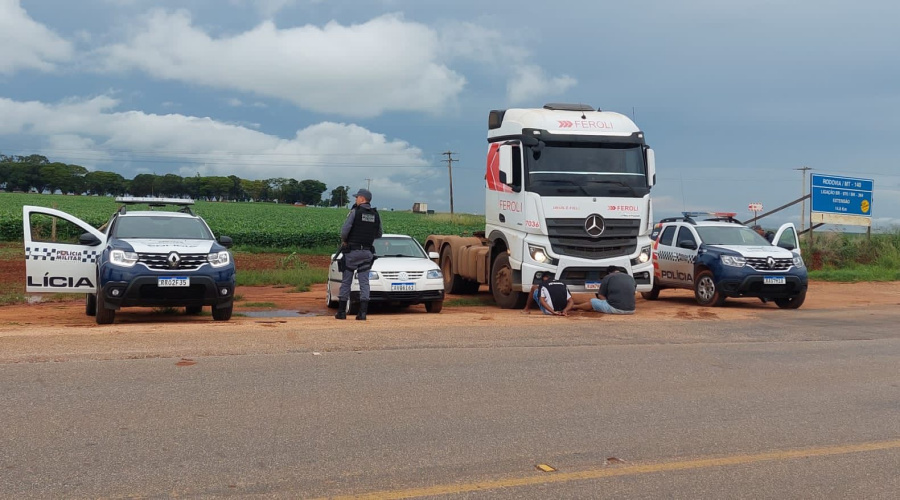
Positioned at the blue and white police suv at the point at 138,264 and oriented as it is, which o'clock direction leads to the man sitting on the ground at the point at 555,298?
The man sitting on the ground is roughly at 9 o'clock from the blue and white police suv.

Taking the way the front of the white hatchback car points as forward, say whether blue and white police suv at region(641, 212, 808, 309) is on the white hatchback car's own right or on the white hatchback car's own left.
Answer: on the white hatchback car's own left

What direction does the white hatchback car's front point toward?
toward the camera

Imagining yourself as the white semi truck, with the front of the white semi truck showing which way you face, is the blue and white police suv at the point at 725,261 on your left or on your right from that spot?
on your left

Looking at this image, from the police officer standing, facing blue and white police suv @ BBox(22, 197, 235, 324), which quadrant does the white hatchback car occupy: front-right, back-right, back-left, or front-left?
back-right

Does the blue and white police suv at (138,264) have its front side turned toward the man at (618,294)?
no

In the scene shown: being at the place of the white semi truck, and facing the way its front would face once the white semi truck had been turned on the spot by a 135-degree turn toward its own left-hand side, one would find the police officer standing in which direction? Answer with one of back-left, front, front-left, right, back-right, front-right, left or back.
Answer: back-left

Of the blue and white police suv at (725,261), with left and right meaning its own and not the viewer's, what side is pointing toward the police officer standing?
right

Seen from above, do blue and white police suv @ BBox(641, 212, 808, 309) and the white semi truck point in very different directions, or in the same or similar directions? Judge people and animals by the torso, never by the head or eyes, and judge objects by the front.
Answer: same or similar directions

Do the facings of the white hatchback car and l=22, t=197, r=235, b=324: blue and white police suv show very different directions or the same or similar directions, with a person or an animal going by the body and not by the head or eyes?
same or similar directions

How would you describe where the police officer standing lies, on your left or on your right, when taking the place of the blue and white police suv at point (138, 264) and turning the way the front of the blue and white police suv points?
on your left

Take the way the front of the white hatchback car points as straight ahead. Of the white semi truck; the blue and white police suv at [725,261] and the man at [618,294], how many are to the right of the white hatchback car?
0

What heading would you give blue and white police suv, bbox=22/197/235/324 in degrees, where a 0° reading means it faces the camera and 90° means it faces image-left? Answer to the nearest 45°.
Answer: approximately 0°

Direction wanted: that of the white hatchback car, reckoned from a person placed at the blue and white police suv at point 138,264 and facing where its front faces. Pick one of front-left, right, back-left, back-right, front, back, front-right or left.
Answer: left

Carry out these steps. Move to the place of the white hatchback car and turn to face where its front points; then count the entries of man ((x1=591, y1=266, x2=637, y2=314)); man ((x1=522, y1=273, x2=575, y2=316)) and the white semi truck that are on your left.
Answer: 3

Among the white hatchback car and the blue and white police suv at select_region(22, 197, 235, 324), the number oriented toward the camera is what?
2

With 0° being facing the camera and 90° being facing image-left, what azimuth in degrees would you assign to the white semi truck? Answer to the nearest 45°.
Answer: approximately 315°

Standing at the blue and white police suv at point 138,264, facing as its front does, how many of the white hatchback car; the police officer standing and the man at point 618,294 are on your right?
0

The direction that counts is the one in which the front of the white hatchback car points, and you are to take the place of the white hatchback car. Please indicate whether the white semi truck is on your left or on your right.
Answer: on your left

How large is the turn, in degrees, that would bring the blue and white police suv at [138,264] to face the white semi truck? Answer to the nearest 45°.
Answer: approximately 90° to its left
